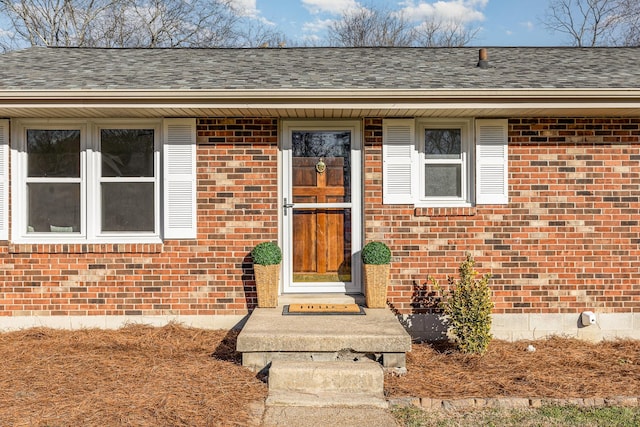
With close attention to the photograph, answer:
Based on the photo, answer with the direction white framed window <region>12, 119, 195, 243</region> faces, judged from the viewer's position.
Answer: facing the viewer

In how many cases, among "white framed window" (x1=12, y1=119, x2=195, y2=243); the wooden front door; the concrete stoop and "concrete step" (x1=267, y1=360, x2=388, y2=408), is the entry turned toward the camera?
4

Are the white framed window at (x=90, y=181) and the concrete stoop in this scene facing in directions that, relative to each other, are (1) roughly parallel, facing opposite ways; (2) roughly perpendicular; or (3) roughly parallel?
roughly parallel

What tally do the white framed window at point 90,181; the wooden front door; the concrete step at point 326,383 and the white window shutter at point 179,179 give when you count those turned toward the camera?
4

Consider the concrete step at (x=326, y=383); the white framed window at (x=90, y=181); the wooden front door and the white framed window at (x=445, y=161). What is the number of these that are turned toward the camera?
4

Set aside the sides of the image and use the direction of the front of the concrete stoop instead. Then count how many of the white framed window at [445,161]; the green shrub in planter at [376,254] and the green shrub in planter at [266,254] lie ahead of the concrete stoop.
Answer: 0

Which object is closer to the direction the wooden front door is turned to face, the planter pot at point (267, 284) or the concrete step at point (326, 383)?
the concrete step

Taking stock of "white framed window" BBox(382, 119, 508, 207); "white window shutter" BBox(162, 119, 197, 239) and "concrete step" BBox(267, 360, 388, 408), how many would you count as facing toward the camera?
3

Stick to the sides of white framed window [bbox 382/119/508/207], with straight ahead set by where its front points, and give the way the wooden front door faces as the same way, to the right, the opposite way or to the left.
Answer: the same way

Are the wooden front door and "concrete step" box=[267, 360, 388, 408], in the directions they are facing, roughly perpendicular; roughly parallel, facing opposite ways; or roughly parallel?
roughly parallel

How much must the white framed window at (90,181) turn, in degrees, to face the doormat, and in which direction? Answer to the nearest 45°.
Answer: approximately 45° to its left

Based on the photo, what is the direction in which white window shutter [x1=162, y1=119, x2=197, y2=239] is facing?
toward the camera

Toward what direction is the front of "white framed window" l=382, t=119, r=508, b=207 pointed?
toward the camera

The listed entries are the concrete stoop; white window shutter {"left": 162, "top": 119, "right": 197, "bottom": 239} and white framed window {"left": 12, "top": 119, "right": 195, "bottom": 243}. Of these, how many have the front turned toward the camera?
3
